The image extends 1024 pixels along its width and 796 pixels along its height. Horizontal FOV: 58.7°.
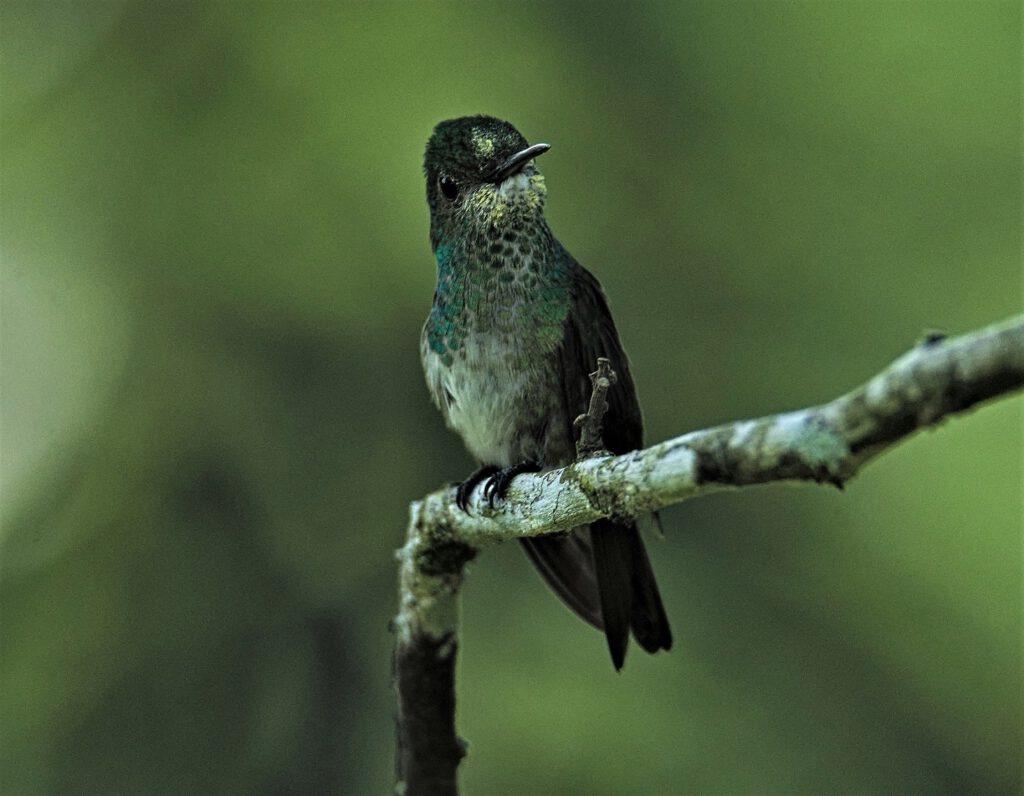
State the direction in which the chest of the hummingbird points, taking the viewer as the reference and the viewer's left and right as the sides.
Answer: facing the viewer and to the left of the viewer
